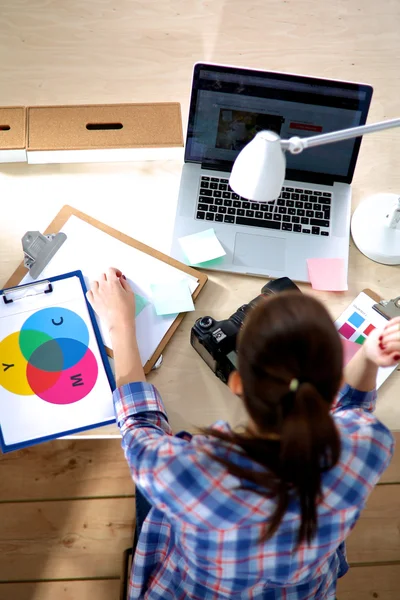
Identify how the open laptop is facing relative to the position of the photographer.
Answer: facing the viewer

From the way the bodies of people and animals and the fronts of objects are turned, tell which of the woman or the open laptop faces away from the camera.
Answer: the woman

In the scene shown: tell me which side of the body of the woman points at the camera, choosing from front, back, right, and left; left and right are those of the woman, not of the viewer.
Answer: back

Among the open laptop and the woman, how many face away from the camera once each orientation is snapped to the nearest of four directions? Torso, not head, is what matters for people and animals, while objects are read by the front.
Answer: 1

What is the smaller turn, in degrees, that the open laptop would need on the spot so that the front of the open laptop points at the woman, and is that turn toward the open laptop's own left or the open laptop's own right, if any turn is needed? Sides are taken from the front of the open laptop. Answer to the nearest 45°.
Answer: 0° — it already faces them

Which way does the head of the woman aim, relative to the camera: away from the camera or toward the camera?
away from the camera

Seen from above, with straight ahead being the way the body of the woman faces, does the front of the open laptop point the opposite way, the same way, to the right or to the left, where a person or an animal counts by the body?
the opposite way
